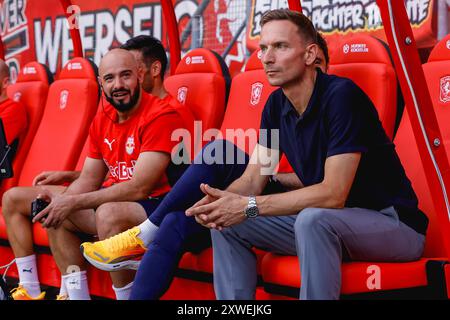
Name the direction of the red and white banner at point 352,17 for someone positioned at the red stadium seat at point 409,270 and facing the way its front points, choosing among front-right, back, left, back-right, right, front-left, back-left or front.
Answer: back-right

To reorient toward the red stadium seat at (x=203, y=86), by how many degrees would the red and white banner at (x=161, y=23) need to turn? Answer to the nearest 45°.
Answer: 0° — it already faces it

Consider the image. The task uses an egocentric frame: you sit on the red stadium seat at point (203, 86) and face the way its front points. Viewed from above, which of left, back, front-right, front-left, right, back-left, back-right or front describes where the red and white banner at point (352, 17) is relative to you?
back

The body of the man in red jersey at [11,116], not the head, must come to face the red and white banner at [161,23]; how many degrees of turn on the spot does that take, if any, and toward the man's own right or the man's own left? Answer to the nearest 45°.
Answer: approximately 180°

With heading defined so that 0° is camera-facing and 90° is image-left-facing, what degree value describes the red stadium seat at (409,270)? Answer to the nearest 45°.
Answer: approximately 45°

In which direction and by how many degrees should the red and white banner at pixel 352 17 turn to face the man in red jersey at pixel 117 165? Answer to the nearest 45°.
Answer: approximately 45° to its right

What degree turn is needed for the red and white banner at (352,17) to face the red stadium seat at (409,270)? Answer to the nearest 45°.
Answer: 0° — it already faces it

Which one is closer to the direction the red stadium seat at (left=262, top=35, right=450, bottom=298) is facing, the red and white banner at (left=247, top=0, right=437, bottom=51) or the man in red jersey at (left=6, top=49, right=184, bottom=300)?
the man in red jersey

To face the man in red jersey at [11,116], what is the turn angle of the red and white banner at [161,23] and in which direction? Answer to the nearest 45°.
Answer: approximately 45° to its right
